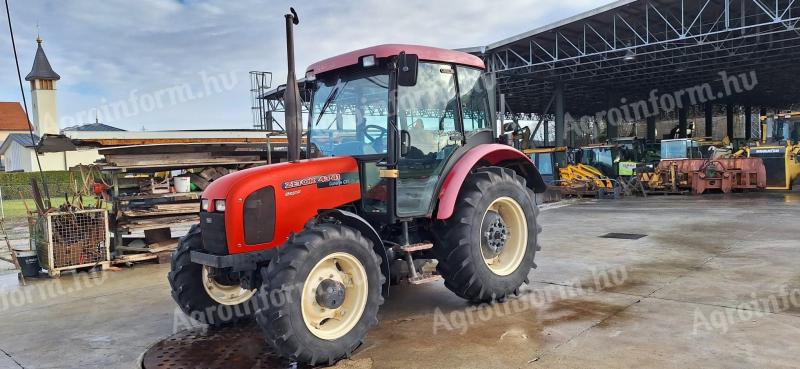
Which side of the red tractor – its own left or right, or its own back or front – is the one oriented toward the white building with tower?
right

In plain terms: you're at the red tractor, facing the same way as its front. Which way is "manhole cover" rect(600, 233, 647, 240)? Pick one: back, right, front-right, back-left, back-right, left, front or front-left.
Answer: back

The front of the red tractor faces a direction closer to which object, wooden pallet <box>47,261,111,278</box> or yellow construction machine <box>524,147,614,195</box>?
the wooden pallet

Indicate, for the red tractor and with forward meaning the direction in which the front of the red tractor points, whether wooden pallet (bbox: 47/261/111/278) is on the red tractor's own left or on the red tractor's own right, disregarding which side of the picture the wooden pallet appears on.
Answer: on the red tractor's own right

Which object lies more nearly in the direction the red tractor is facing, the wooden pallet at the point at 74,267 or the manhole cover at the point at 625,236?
the wooden pallet

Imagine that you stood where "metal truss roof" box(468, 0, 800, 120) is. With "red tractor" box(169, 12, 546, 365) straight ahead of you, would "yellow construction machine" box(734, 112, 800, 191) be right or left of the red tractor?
left

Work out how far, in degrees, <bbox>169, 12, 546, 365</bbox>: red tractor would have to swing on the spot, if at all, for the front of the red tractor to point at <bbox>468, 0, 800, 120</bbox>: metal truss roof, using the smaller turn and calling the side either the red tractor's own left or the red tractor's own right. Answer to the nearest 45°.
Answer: approximately 180°

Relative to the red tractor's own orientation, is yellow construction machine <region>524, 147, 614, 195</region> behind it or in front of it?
behind

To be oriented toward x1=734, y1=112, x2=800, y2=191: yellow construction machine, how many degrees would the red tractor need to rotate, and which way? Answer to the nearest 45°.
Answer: approximately 180°

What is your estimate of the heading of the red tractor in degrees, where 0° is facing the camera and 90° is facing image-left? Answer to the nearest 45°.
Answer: approximately 45°

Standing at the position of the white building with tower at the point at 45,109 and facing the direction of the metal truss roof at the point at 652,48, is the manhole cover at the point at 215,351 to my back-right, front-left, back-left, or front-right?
front-right

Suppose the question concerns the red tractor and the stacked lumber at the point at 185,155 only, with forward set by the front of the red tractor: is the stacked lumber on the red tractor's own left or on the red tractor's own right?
on the red tractor's own right
